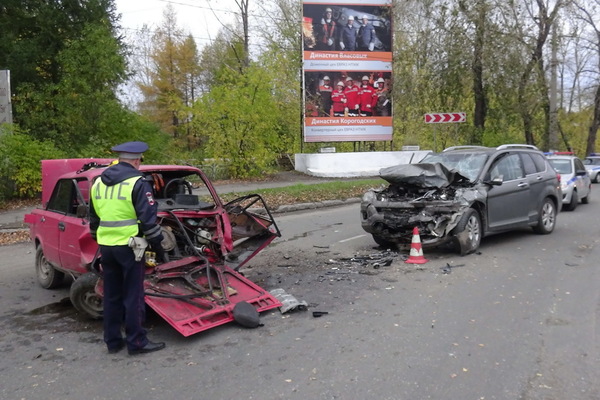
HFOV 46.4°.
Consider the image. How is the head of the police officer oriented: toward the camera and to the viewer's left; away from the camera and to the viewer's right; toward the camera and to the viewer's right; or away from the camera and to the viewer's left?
away from the camera and to the viewer's right

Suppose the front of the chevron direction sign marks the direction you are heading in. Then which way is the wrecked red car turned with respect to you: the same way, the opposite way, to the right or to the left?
to the left

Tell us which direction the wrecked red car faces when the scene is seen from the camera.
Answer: facing the viewer and to the right of the viewer

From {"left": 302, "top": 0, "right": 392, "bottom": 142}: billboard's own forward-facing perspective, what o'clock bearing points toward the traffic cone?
The traffic cone is roughly at 12 o'clock from the billboard.

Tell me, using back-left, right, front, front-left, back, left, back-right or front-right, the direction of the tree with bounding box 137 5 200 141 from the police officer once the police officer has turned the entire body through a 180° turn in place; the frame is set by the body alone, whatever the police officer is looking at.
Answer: back-right

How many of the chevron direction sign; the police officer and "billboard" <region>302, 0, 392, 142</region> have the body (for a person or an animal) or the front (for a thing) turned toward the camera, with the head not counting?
2

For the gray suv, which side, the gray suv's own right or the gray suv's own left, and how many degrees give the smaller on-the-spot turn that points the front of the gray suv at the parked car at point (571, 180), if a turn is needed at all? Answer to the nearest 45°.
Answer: approximately 135° to the gray suv's own right

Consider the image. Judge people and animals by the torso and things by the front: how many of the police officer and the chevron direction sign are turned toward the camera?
1

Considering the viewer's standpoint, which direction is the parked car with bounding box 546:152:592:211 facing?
facing the viewer and to the left of the viewer

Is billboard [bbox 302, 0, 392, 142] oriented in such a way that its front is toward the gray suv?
yes

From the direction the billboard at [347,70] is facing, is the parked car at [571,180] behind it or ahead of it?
ahead
